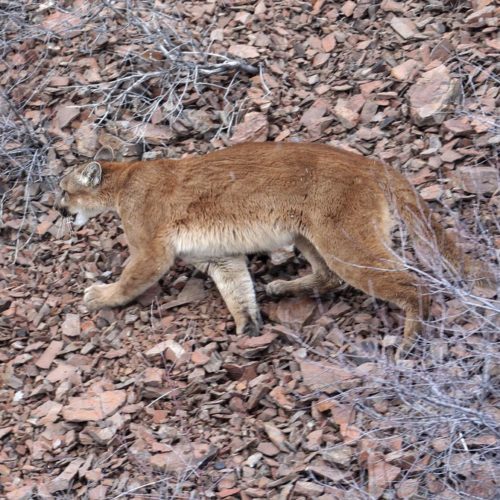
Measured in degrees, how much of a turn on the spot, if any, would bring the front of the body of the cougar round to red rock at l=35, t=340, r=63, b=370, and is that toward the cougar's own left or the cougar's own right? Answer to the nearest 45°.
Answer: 0° — it already faces it

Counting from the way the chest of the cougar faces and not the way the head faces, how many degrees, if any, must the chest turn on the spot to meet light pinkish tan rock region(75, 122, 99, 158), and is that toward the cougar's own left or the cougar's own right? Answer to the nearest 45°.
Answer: approximately 45° to the cougar's own right

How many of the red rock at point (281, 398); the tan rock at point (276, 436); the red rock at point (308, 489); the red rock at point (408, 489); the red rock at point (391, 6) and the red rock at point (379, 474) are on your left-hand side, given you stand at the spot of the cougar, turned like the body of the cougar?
5

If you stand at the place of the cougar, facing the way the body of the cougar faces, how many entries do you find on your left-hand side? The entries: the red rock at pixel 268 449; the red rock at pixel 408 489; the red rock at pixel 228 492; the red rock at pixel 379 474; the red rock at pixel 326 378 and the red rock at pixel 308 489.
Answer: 6

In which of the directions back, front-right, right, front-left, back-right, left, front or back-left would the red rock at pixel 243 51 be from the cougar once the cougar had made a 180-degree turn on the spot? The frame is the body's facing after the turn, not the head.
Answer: left

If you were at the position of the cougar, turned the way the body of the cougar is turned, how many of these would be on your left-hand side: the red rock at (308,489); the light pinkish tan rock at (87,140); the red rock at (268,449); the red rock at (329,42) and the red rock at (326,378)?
3

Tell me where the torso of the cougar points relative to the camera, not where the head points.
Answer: to the viewer's left

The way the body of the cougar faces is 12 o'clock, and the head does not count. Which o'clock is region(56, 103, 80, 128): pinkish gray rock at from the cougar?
The pinkish gray rock is roughly at 2 o'clock from the cougar.

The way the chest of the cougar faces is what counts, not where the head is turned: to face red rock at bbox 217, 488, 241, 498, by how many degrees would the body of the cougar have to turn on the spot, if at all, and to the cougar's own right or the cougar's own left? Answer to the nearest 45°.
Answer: approximately 90° to the cougar's own left

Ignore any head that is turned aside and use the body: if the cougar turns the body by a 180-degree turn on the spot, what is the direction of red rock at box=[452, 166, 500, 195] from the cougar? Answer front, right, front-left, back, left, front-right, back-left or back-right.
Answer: front

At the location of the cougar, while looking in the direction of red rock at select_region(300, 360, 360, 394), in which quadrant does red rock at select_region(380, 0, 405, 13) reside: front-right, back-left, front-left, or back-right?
back-left

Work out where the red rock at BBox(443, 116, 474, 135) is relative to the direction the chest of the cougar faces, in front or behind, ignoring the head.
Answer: behind

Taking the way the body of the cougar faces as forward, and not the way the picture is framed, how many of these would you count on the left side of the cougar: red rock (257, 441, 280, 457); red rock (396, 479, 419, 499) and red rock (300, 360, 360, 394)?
3

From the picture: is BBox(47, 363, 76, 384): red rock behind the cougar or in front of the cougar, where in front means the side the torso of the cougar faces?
in front
